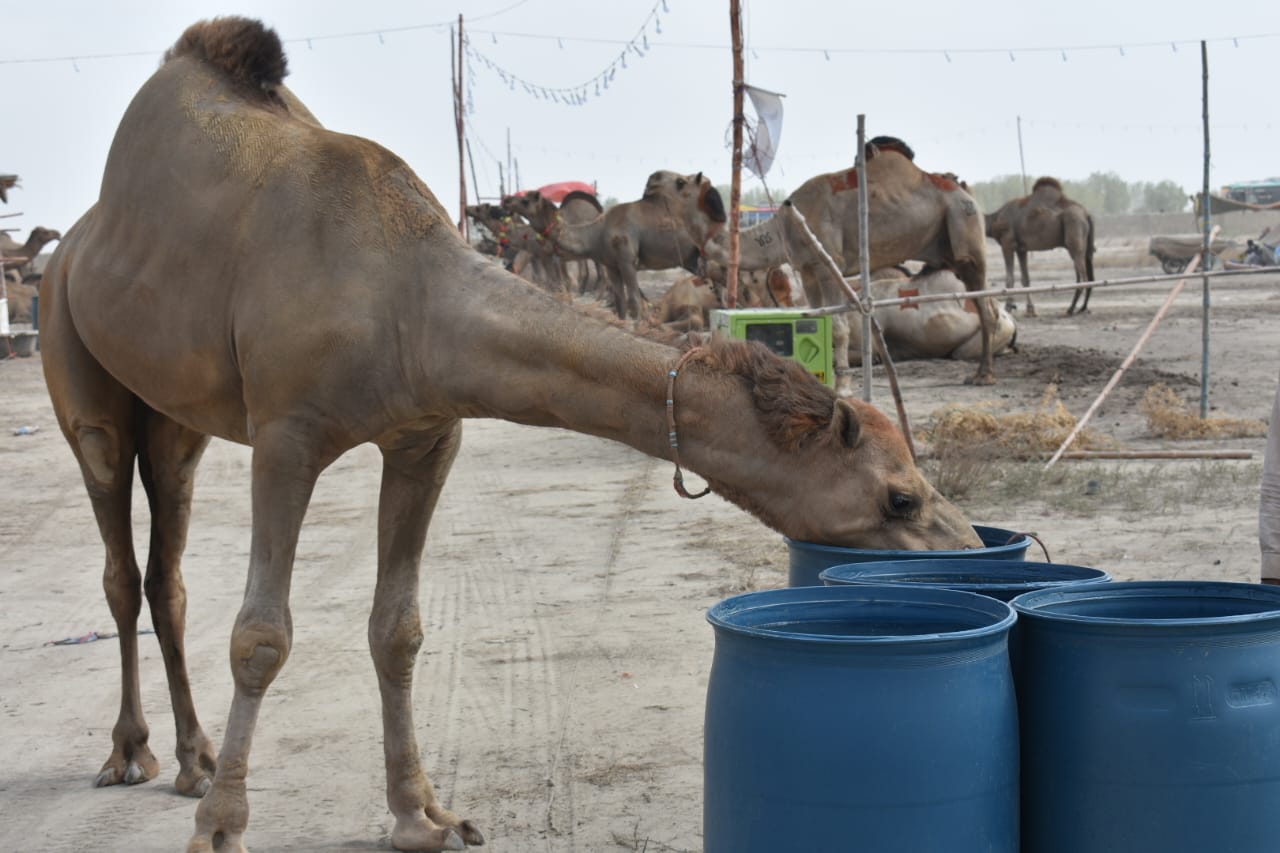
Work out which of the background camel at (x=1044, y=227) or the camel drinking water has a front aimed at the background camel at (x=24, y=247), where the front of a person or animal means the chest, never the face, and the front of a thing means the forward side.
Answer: the background camel at (x=1044, y=227)

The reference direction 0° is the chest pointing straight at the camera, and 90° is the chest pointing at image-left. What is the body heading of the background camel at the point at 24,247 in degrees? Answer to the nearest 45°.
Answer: approximately 270°

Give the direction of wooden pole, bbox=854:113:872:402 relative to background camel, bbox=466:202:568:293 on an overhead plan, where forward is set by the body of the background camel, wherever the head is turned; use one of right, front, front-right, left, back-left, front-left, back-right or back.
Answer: left

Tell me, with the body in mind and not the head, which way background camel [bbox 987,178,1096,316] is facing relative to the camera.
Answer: to the viewer's left

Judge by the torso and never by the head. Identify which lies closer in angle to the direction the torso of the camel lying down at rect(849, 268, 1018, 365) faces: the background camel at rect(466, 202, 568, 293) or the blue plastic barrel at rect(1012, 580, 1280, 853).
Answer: the background camel

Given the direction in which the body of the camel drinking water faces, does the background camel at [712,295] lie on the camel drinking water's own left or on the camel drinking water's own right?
on the camel drinking water's own left

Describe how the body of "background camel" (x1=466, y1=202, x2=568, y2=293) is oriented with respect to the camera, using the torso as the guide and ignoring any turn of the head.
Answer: to the viewer's left

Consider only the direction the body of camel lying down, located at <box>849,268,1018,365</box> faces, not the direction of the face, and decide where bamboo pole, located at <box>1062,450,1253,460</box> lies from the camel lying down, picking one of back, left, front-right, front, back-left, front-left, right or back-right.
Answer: left

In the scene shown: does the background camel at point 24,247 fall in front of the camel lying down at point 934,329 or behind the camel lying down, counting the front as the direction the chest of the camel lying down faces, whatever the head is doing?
in front

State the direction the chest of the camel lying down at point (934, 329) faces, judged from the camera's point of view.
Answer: to the viewer's left

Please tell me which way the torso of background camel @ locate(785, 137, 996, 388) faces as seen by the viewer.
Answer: to the viewer's left

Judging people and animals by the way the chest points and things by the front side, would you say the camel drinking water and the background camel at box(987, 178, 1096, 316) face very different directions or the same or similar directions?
very different directions
